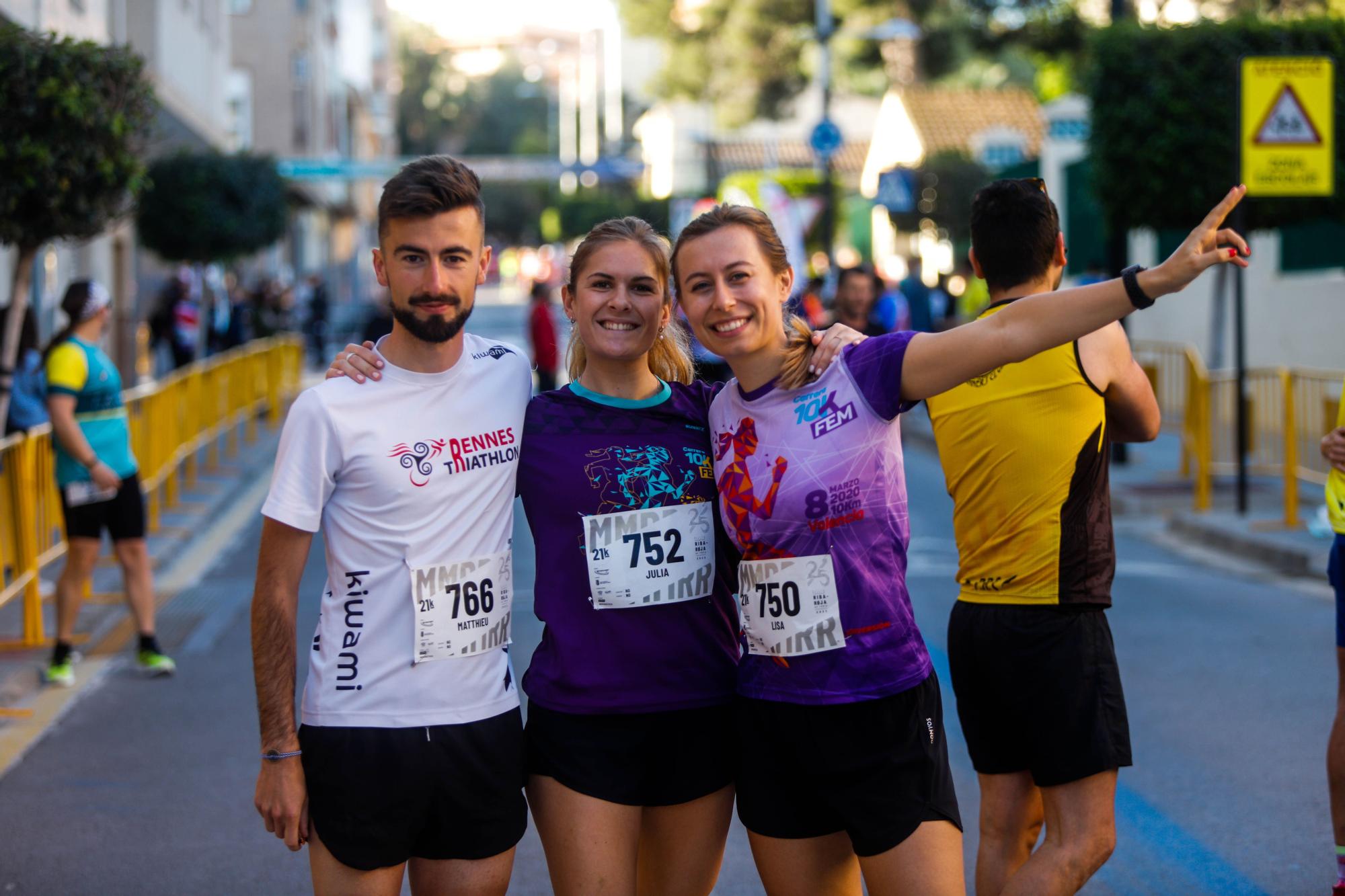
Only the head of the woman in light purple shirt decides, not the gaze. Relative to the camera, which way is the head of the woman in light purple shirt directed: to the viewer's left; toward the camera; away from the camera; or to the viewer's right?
toward the camera

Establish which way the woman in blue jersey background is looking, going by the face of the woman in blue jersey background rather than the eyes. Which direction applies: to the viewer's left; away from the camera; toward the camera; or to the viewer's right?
to the viewer's right

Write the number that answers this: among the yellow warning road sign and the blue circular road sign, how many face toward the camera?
2

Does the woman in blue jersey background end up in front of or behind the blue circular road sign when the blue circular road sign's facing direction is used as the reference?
in front

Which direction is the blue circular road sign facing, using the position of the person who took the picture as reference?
facing the viewer

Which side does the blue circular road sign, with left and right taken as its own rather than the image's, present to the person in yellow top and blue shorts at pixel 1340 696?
front

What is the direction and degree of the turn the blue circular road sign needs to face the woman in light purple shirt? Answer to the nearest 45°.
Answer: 0° — it already faces them

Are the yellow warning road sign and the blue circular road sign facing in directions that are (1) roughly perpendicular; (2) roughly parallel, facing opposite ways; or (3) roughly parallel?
roughly parallel

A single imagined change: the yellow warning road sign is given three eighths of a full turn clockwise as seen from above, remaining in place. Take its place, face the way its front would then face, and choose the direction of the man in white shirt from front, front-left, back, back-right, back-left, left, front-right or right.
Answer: back-left

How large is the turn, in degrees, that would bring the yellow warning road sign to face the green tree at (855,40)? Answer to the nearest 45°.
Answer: approximately 180°

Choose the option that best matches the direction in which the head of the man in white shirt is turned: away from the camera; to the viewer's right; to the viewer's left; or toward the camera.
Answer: toward the camera

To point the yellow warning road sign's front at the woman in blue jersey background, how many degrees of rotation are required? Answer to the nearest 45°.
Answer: approximately 45° to its right

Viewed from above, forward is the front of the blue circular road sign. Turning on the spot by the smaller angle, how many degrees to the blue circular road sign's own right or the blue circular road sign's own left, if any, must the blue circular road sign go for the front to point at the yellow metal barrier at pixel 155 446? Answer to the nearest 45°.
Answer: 0° — it already faces it

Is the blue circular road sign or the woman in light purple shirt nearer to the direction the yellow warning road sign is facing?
the woman in light purple shirt

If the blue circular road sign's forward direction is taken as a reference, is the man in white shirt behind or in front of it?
in front

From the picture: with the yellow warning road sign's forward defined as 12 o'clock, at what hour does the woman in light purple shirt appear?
The woman in light purple shirt is roughly at 12 o'clock from the yellow warning road sign.

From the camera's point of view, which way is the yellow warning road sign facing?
toward the camera

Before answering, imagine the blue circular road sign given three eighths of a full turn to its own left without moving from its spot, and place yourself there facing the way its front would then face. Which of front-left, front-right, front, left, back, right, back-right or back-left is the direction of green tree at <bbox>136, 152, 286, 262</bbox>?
back
